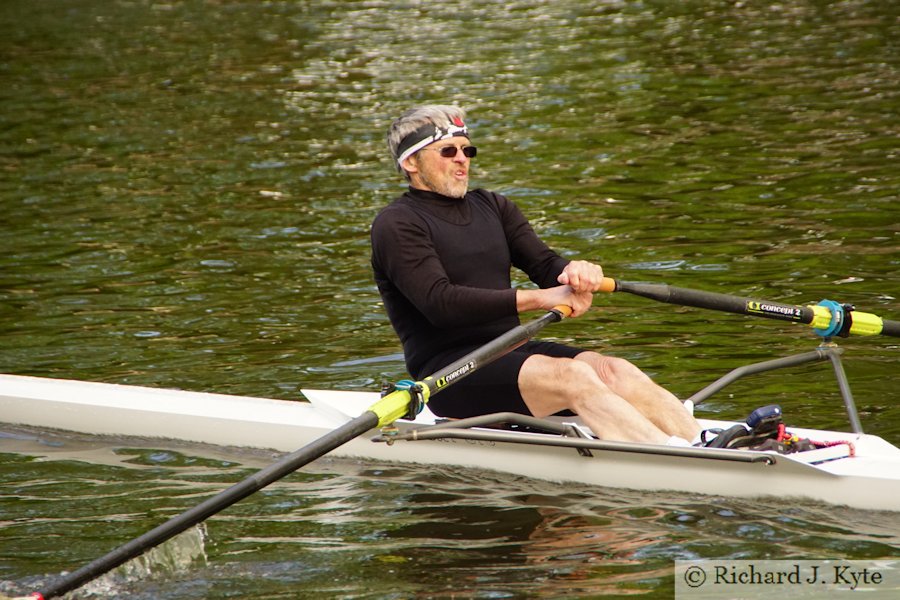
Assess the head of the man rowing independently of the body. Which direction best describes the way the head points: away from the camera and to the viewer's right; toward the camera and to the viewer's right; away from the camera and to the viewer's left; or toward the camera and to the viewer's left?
toward the camera and to the viewer's right

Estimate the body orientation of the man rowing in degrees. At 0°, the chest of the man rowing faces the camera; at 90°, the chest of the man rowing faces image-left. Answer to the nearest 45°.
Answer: approximately 315°
